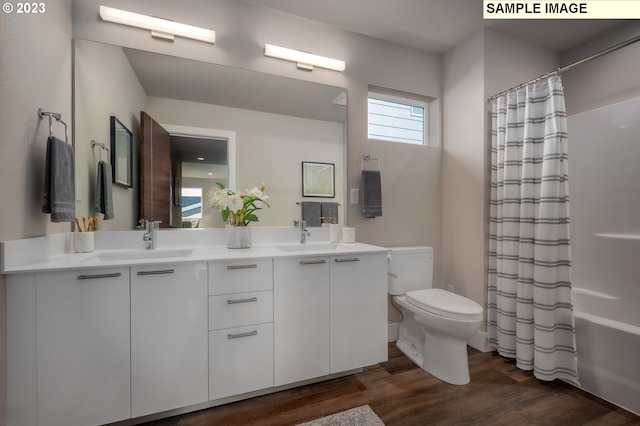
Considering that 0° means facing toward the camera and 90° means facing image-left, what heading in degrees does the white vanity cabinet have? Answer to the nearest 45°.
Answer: approximately 0°

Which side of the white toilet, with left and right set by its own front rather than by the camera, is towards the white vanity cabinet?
right

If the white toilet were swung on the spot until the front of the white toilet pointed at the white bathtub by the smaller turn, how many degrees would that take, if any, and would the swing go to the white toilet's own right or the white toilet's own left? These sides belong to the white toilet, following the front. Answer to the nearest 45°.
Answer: approximately 45° to the white toilet's own left

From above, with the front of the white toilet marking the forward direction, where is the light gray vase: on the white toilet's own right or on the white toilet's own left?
on the white toilet's own right

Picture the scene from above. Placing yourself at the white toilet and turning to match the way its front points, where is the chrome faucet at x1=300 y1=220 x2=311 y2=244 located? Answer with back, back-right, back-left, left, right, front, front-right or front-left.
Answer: back-right
